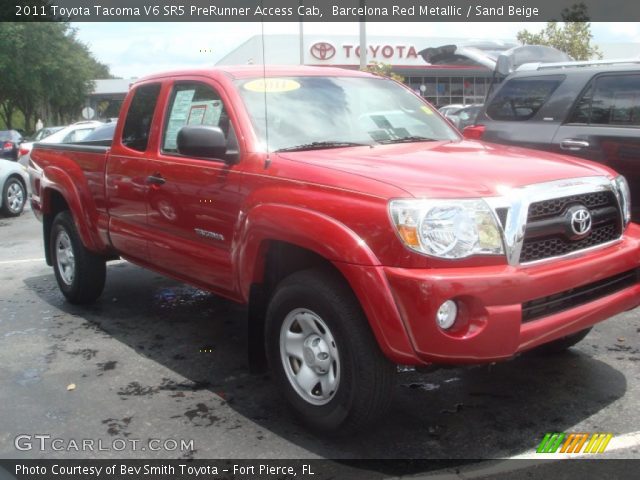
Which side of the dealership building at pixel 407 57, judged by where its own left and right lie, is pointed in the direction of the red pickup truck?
front

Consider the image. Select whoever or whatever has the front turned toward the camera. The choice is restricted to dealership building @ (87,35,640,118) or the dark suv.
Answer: the dealership building

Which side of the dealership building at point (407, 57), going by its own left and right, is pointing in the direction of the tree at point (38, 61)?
right

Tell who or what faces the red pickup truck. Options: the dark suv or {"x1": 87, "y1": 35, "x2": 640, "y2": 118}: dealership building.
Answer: the dealership building

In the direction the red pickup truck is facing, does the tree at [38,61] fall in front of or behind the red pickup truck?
behind

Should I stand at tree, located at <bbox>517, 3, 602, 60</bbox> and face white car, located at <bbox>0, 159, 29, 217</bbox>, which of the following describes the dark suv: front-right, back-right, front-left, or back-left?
front-left

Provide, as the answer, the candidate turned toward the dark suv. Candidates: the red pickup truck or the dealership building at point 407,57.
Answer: the dealership building

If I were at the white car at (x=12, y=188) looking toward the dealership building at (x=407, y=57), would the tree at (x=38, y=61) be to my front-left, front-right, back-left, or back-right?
front-left

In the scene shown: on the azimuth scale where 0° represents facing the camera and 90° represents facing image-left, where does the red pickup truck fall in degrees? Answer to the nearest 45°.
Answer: approximately 315°

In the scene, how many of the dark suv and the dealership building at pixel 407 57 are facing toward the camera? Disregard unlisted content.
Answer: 1

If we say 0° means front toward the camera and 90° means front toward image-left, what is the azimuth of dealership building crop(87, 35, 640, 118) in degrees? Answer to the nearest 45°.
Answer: approximately 0°
